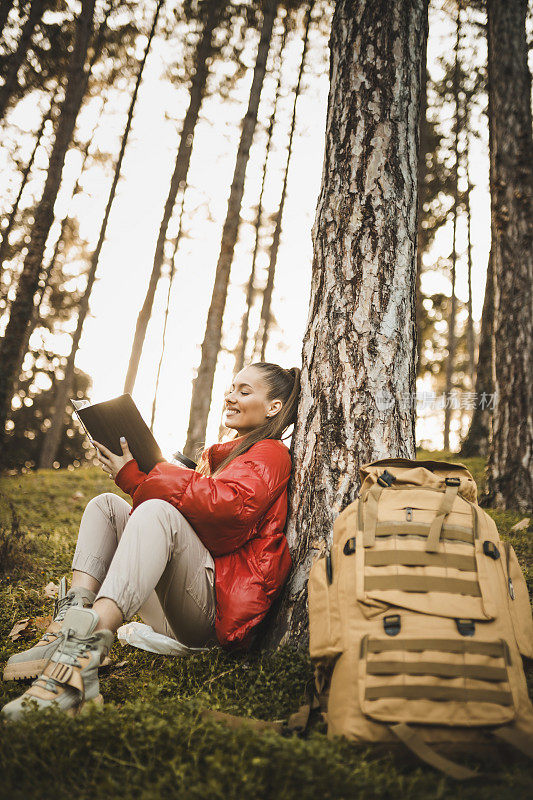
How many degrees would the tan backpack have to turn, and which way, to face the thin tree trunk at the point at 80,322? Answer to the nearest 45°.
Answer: approximately 135° to its right

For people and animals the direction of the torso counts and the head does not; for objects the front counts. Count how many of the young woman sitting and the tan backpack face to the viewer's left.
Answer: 1

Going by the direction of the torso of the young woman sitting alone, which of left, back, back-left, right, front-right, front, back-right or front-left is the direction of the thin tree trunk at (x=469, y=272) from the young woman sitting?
back-right

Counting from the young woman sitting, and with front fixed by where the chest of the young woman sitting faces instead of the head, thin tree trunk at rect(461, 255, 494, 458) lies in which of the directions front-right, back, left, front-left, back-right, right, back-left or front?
back-right

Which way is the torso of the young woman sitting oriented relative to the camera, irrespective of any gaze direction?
to the viewer's left

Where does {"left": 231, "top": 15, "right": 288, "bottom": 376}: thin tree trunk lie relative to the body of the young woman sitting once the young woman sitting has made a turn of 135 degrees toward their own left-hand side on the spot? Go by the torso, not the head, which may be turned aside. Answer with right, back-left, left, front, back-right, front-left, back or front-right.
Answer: back-left

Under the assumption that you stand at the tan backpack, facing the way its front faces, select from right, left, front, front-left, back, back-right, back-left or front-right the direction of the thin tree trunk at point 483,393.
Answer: back

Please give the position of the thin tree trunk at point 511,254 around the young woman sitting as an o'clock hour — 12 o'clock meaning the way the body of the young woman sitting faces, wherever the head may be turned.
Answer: The thin tree trunk is roughly at 5 o'clock from the young woman sitting.

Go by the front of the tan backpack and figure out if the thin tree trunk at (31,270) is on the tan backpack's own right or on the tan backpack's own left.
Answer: on the tan backpack's own right

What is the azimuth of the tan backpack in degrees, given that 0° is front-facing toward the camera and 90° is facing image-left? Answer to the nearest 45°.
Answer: approximately 0°
